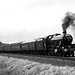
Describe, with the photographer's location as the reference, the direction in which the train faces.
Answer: facing the viewer and to the right of the viewer
